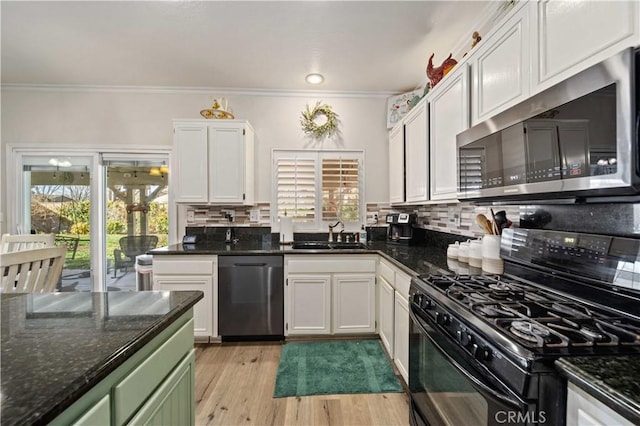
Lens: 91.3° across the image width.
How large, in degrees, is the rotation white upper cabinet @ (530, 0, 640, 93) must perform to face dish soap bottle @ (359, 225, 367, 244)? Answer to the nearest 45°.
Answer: approximately 90° to its right

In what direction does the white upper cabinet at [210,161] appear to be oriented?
toward the camera

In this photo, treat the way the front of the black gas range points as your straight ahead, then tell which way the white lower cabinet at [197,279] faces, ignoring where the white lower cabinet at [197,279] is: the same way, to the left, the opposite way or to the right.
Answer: to the left

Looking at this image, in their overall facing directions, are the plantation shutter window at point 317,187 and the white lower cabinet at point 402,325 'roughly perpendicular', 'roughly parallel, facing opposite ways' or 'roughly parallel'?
roughly perpendicular

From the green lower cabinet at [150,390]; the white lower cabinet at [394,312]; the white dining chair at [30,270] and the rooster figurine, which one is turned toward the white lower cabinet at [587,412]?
the green lower cabinet

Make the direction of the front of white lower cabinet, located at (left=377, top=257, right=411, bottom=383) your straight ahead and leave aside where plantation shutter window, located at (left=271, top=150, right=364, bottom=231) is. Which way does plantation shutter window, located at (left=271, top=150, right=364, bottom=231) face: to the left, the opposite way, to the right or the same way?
to the left

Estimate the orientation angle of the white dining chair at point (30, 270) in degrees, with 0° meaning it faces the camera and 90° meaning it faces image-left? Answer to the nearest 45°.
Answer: approximately 135°

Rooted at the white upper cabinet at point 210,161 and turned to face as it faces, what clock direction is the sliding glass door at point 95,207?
The sliding glass door is roughly at 4 o'clock from the white upper cabinet.

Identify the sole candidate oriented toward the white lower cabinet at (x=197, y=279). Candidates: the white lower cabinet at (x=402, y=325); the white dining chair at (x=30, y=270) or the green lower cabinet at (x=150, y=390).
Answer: the white lower cabinet at (x=402, y=325)

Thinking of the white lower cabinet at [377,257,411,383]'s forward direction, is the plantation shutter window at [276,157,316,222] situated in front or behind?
in front

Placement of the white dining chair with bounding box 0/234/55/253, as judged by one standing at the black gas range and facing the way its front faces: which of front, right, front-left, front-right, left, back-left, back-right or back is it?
front-right

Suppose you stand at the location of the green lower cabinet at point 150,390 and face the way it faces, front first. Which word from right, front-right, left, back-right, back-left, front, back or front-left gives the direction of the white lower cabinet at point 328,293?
left

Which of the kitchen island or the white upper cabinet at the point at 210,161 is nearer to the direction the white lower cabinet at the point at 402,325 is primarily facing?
the white upper cabinet

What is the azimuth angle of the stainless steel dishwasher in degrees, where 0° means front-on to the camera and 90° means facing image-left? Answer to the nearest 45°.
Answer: approximately 0°

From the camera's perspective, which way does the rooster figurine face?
to the viewer's left

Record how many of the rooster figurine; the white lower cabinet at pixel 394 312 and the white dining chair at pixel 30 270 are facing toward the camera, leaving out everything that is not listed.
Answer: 0

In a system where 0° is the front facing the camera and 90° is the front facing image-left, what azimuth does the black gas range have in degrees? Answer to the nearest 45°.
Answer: approximately 45°

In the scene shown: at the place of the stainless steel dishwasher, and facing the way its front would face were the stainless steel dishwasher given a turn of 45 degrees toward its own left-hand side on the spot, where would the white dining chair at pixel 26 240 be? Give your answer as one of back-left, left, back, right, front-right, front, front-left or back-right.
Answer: back-right

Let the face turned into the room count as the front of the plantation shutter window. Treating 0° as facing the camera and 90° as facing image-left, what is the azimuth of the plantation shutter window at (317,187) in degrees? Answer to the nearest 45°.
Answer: approximately 0°

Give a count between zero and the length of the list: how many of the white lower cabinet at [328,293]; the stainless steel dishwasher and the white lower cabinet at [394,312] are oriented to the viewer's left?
1
